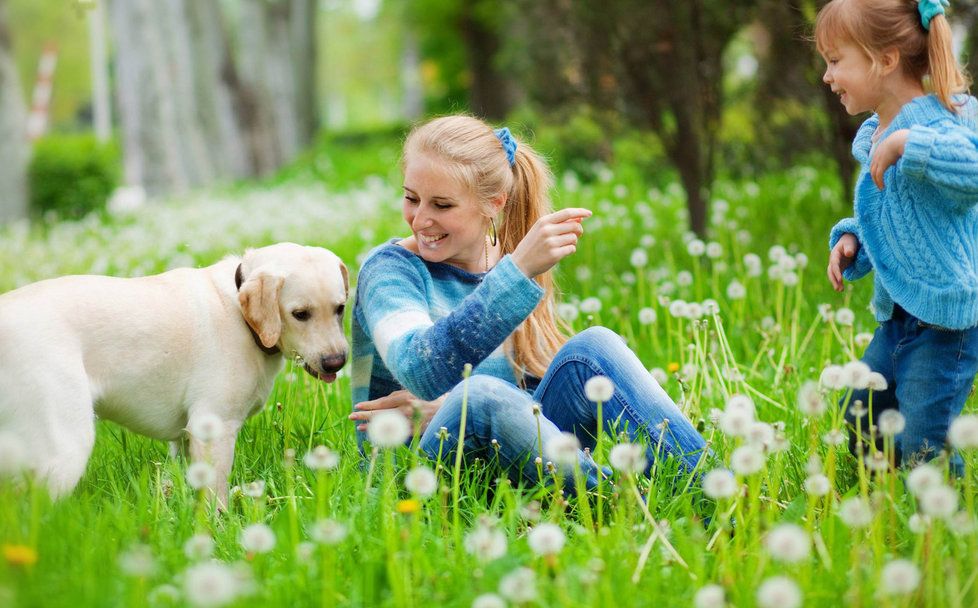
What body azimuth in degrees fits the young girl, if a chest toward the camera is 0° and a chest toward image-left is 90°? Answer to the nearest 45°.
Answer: approximately 45°

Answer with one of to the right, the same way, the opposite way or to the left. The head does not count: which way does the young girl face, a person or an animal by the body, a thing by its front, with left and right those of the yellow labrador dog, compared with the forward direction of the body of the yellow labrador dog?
the opposite way

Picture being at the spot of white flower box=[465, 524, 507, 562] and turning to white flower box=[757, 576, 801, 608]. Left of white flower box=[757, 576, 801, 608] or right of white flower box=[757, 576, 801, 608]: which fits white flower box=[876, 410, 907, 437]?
left

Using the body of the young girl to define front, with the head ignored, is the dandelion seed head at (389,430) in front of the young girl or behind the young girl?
in front

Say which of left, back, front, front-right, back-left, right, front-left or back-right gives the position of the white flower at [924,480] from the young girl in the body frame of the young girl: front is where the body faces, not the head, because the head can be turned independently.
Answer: front-left

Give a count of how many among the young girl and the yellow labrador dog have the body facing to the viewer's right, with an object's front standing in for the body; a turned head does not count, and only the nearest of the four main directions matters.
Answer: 1

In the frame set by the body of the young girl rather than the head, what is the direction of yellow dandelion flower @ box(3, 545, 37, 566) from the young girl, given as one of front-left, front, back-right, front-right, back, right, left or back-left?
front

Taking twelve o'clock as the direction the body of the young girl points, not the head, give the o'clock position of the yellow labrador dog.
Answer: The yellow labrador dog is roughly at 1 o'clock from the young girl.

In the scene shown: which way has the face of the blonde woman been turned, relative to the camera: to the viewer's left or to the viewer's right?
to the viewer's left

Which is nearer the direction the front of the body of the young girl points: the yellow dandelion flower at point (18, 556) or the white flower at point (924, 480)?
the yellow dandelion flower

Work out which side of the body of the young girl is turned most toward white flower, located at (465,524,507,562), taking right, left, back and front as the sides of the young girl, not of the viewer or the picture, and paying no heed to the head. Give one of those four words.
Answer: front

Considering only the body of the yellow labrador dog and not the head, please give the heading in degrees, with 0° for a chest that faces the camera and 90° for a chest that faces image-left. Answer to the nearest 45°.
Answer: approximately 270°

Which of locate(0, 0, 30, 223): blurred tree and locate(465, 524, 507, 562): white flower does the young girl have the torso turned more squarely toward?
the white flower
